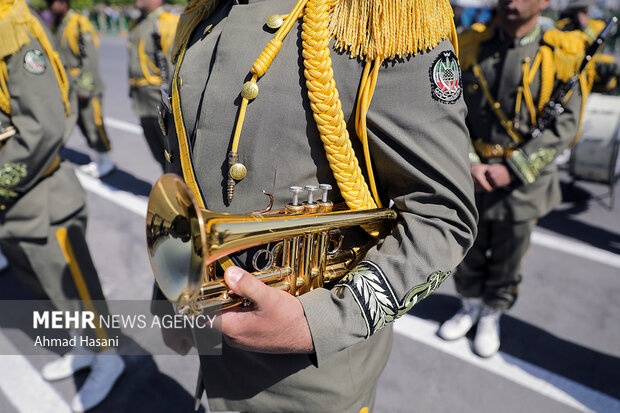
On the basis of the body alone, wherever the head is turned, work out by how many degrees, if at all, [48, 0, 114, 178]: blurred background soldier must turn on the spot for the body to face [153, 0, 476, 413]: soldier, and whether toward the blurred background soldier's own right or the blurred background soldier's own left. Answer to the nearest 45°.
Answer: approximately 45° to the blurred background soldier's own left

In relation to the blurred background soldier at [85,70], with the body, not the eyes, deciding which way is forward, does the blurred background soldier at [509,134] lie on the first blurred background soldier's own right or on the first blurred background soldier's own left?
on the first blurred background soldier's own left

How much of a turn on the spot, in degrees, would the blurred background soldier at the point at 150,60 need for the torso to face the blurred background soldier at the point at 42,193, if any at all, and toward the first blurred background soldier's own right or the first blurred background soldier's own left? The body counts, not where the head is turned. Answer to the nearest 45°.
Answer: approximately 45° to the first blurred background soldier's own left

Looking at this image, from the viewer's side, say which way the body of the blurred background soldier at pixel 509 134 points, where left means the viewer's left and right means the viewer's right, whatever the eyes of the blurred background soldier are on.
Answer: facing the viewer and to the left of the viewer

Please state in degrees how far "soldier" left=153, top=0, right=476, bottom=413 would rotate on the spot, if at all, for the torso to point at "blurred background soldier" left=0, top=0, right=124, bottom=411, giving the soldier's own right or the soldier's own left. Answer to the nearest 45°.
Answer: approximately 90° to the soldier's own right

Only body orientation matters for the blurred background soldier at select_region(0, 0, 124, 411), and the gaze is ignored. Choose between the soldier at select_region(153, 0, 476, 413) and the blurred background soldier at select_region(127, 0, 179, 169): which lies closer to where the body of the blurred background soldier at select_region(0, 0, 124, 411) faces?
the soldier
